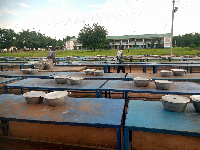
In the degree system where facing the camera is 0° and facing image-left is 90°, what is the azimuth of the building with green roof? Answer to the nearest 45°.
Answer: approximately 0°

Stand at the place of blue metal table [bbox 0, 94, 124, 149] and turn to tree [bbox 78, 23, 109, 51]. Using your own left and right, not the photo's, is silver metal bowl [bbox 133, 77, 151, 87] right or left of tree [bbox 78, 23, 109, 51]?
right

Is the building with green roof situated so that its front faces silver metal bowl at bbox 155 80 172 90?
yes

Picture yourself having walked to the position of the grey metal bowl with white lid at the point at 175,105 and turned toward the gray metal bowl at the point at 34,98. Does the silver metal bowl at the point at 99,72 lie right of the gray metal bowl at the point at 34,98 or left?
right

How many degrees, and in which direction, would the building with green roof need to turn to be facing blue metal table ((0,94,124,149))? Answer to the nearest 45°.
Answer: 0° — it already faces it

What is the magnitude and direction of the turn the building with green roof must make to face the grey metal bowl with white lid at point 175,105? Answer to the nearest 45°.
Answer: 0° — it already faces it

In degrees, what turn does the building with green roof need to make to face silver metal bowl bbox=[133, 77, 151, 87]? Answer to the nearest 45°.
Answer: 0° — it already faces it
